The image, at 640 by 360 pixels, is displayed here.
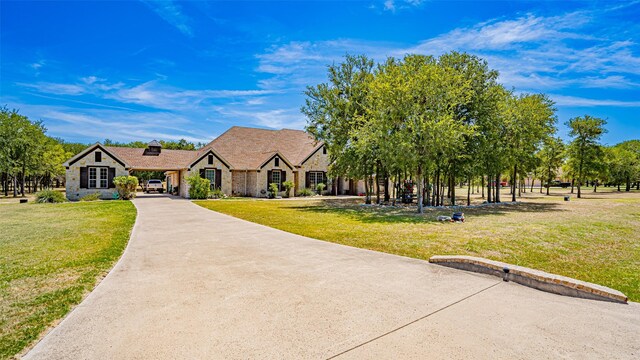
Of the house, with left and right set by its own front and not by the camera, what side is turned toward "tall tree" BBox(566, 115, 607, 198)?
left

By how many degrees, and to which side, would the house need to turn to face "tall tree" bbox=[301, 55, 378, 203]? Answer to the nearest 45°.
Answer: approximately 45° to its left

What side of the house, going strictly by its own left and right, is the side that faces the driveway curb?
front

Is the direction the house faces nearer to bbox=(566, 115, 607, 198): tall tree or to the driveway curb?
the driveway curb

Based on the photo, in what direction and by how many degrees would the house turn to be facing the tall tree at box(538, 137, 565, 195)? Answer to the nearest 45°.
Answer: approximately 90° to its left

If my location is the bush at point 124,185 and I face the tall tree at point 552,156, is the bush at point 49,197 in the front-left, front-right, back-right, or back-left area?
back-right

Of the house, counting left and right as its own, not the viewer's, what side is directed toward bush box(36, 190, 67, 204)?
right

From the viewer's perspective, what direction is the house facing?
toward the camera
